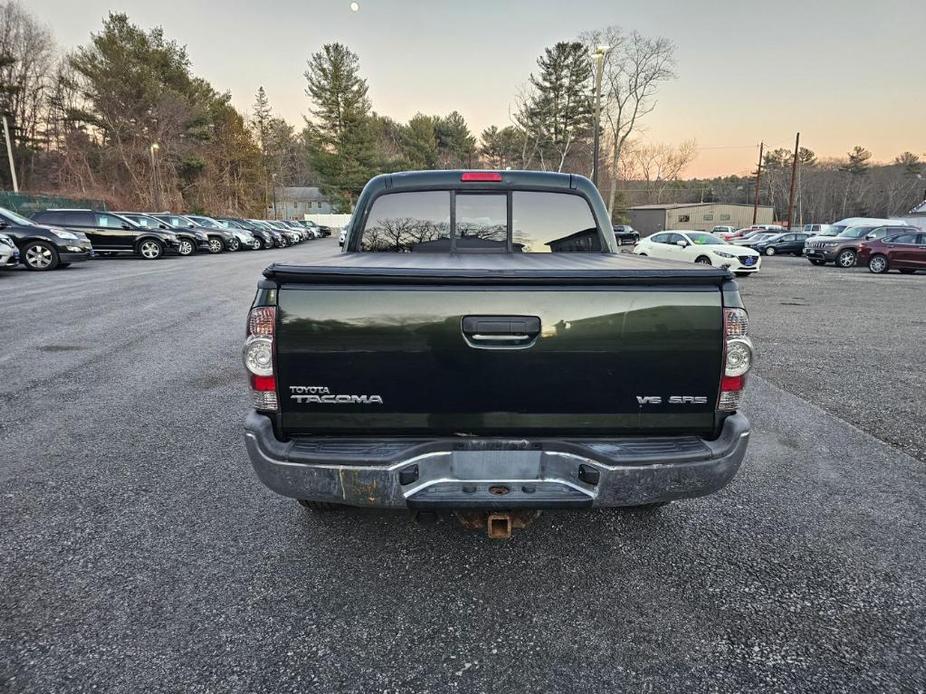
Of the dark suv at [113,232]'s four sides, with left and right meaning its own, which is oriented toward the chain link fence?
back

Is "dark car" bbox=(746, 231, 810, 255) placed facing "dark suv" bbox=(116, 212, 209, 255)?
yes

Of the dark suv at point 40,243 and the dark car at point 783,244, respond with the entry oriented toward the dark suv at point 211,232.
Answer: the dark car at point 783,244

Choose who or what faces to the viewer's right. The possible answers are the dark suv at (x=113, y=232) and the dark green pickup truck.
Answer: the dark suv

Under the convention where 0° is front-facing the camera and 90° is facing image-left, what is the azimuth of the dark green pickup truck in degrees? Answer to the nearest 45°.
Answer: approximately 180°

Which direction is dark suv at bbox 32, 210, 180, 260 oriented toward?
to the viewer's right

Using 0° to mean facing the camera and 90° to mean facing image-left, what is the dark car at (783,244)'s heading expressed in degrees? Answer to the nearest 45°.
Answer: approximately 45°

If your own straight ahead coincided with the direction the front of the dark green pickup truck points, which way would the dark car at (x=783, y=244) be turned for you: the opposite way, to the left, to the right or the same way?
to the left

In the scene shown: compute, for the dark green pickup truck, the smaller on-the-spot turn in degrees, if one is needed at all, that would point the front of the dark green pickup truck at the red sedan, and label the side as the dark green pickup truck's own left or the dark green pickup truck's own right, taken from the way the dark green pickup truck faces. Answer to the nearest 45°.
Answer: approximately 45° to the dark green pickup truck's own right
